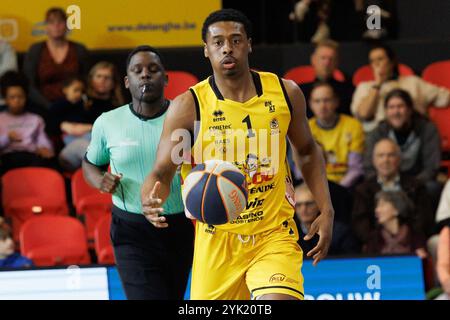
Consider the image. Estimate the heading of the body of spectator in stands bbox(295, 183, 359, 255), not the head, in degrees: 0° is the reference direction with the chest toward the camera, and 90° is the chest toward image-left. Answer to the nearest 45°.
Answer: approximately 0°

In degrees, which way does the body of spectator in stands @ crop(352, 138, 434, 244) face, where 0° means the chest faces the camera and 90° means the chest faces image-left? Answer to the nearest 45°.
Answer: approximately 0°

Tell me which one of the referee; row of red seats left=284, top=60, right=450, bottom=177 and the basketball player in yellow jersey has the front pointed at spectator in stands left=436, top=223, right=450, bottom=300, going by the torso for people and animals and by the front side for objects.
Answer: the row of red seats

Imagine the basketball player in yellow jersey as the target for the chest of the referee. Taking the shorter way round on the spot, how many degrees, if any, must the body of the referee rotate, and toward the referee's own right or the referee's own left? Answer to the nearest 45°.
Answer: approximately 45° to the referee's own left

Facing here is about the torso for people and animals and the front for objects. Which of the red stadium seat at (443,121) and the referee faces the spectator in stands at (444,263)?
the red stadium seat

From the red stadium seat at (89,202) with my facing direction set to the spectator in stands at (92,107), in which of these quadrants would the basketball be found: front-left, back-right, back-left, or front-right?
back-right

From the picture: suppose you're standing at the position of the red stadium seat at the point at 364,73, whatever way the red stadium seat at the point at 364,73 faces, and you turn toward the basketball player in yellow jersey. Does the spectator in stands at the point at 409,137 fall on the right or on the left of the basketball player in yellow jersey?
left
